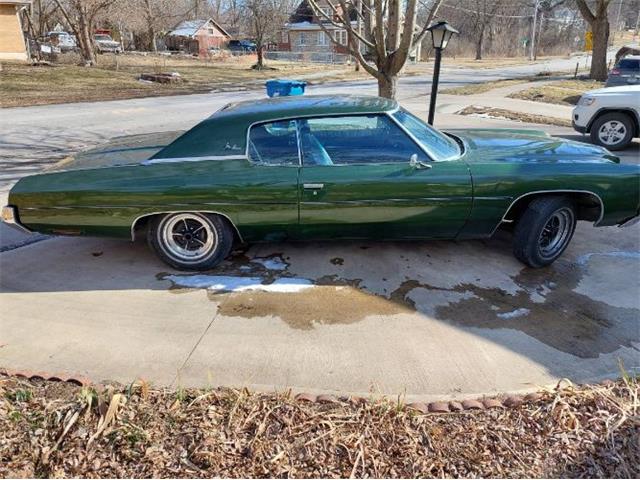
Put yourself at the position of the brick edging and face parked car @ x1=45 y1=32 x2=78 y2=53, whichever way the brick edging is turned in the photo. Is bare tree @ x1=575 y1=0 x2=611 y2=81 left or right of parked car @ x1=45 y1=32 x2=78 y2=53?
right

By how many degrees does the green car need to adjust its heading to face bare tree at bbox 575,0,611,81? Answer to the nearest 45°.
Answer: approximately 45° to its left

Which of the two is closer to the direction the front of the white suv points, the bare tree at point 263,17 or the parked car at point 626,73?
the bare tree

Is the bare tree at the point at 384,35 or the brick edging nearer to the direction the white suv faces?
the bare tree

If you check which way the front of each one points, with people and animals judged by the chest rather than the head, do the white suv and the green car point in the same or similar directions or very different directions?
very different directions

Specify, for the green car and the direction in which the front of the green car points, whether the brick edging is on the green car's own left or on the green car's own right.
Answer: on the green car's own right

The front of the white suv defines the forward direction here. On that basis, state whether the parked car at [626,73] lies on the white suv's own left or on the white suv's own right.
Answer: on the white suv's own right

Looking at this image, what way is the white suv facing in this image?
to the viewer's left

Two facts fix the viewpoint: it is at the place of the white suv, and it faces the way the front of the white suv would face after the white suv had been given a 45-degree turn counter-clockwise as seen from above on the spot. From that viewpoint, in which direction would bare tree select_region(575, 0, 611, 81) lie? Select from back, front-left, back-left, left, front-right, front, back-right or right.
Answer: back-right

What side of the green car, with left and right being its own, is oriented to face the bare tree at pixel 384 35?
left

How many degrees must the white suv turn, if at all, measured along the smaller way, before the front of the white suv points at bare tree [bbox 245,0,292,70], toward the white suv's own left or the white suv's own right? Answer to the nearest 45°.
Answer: approximately 45° to the white suv's own right

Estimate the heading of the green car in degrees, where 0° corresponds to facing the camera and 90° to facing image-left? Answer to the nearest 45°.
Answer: approximately 270°

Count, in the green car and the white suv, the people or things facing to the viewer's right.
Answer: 1

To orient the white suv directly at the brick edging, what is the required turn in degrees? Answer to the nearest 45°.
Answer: approximately 90° to its left
